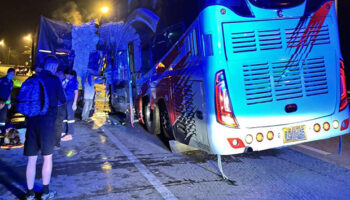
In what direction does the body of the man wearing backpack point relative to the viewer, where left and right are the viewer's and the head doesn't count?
facing away from the viewer and to the right of the viewer

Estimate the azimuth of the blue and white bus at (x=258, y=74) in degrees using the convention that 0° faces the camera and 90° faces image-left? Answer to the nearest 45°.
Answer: approximately 135°

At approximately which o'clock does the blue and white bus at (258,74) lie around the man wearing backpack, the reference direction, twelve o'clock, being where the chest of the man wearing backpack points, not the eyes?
The blue and white bus is roughly at 2 o'clock from the man wearing backpack.

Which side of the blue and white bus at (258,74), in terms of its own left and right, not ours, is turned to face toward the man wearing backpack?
left

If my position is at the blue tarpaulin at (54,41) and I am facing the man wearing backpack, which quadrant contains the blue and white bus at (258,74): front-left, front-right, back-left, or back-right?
front-left

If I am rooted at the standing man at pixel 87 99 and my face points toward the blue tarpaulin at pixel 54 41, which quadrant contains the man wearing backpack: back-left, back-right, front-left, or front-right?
back-left
